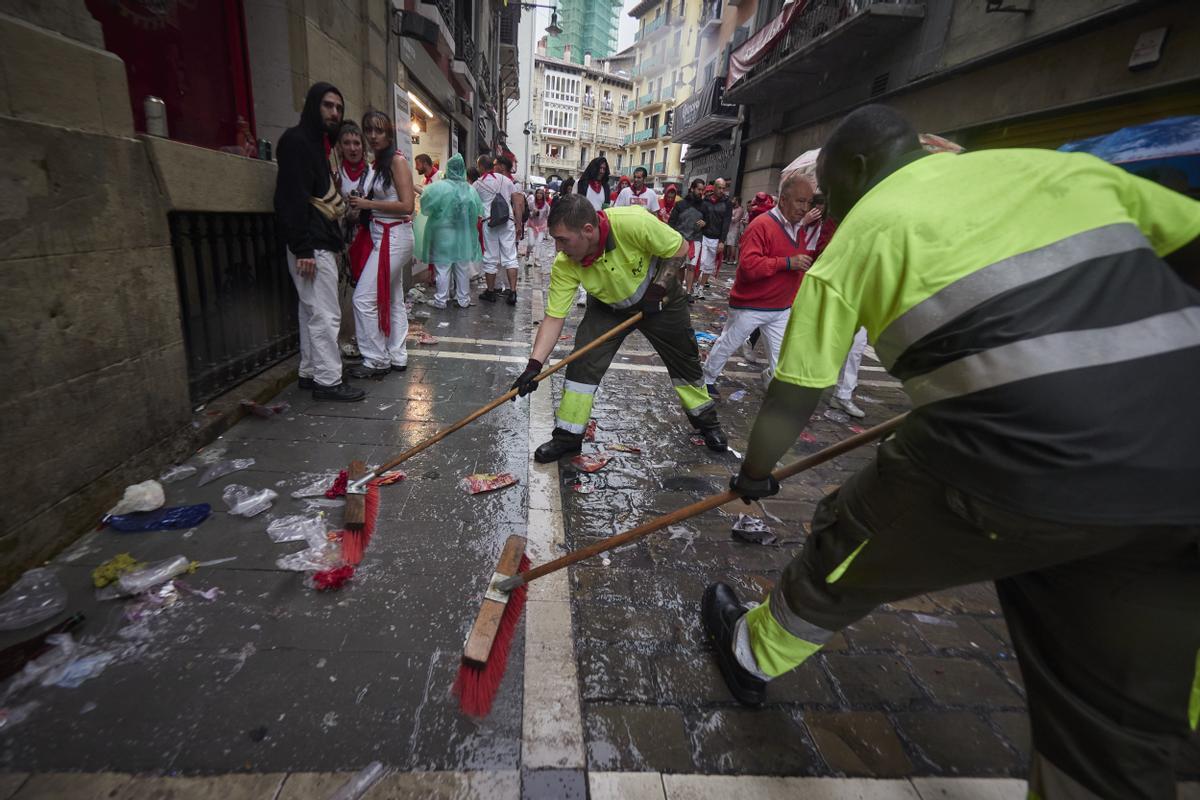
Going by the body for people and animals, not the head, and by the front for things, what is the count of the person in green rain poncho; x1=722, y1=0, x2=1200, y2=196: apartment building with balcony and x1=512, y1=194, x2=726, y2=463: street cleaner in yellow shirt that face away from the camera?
1

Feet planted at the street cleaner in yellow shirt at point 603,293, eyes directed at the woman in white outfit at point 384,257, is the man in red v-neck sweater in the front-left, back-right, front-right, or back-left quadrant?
back-right

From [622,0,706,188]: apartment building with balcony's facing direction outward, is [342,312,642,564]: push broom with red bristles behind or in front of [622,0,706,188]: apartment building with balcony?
in front

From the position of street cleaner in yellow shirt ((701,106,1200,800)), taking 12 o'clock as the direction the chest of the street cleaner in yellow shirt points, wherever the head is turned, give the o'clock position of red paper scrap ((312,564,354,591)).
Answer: The red paper scrap is roughly at 10 o'clock from the street cleaner in yellow shirt.

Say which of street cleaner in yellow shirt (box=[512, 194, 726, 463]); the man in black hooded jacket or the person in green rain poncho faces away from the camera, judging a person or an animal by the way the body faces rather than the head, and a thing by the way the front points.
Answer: the person in green rain poncho

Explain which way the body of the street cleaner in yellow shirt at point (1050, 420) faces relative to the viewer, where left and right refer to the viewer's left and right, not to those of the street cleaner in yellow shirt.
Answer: facing away from the viewer and to the left of the viewer

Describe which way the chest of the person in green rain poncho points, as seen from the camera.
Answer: away from the camera

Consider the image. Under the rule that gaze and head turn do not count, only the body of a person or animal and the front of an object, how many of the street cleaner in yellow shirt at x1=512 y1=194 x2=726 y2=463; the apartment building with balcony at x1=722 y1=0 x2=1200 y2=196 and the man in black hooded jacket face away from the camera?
0

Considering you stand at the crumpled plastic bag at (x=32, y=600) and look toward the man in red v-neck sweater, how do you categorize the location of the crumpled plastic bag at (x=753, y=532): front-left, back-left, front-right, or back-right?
front-right

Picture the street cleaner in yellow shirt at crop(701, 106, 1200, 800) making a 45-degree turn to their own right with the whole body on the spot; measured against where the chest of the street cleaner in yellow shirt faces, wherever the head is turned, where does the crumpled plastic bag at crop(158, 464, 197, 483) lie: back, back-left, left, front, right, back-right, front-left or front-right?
left

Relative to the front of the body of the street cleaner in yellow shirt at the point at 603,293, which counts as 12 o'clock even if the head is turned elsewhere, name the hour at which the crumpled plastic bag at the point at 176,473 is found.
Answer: The crumpled plastic bag is roughly at 1 o'clock from the street cleaner in yellow shirt.

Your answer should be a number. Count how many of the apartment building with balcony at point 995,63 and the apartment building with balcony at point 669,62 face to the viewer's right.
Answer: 0

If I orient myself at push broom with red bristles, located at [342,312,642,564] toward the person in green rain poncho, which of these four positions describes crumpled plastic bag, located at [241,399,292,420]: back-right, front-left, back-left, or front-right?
front-left

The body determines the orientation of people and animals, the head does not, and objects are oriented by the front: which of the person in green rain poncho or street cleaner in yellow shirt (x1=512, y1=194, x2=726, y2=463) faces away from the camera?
the person in green rain poncho
